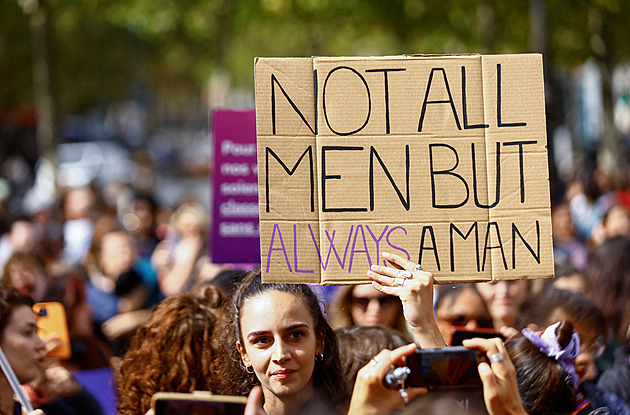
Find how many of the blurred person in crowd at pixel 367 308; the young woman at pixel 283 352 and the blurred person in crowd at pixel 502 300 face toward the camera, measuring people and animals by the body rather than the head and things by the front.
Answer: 3

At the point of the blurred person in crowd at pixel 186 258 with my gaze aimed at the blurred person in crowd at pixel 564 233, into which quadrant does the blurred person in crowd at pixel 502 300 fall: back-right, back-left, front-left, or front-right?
front-right

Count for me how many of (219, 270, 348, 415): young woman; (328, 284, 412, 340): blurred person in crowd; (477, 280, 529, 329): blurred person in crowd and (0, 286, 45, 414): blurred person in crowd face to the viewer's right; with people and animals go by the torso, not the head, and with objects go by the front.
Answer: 1

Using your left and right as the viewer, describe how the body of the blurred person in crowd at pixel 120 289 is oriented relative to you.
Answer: facing the viewer and to the right of the viewer

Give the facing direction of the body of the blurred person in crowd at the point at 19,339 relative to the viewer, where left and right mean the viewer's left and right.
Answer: facing to the right of the viewer

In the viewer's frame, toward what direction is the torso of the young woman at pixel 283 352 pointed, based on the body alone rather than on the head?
toward the camera

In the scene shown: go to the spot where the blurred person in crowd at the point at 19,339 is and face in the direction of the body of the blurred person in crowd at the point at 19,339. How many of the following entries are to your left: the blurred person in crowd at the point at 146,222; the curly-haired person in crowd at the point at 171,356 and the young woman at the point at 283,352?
1

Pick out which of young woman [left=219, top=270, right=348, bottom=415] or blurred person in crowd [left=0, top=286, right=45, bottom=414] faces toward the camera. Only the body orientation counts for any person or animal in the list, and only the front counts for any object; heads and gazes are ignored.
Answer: the young woman

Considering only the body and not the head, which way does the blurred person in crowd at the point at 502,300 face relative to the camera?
toward the camera

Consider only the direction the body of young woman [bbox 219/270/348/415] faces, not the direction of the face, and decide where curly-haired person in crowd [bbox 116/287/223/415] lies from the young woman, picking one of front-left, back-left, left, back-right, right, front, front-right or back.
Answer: back-right

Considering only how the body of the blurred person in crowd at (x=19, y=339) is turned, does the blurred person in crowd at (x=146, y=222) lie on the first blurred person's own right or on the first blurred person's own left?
on the first blurred person's own left

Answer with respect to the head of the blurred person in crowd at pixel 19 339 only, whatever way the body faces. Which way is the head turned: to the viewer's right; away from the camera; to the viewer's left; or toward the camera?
to the viewer's right

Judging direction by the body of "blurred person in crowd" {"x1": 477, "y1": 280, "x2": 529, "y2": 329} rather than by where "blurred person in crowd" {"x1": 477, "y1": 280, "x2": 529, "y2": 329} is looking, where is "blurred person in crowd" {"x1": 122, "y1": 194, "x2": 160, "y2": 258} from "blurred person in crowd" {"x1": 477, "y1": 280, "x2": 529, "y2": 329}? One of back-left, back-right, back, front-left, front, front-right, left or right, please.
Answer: back-right

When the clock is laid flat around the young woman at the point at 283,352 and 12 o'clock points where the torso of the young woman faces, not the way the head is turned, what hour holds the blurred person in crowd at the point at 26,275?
The blurred person in crowd is roughly at 5 o'clock from the young woman.

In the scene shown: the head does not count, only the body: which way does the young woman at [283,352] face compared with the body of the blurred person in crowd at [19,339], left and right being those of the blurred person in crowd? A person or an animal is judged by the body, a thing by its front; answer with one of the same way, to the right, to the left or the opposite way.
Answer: to the right

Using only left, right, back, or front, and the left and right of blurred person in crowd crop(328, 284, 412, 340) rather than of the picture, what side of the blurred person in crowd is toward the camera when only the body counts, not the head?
front
